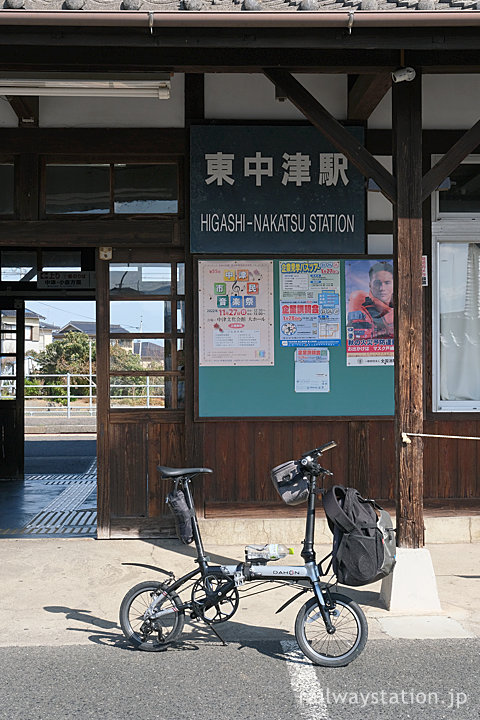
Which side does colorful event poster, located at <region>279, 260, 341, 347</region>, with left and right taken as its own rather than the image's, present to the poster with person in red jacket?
left

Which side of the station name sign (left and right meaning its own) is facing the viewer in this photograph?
front

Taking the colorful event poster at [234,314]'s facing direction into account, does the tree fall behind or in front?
behind

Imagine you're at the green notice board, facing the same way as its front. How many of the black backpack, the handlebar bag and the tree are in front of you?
2

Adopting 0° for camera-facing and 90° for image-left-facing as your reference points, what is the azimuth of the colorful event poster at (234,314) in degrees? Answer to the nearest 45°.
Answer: approximately 0°
